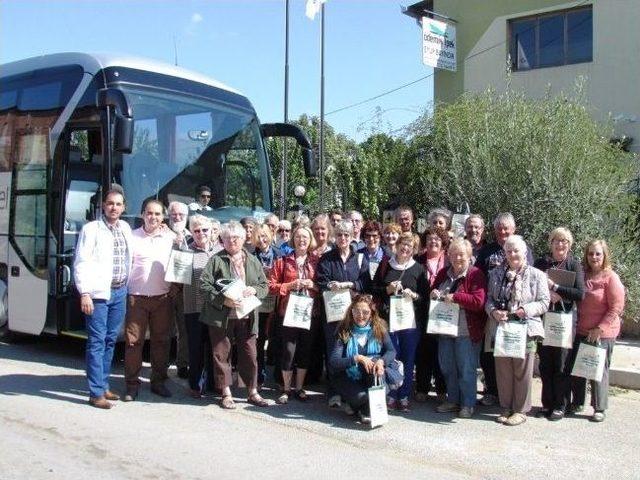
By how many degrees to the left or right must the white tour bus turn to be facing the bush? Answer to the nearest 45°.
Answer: approximately 45° to its left

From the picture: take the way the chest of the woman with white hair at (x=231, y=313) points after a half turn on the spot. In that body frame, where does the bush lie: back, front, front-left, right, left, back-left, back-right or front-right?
front-right

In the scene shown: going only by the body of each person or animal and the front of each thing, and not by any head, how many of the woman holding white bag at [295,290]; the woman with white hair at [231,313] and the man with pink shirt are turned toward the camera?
3

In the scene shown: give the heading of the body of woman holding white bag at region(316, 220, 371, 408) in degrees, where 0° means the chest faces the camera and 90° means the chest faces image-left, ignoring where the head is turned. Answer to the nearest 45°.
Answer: approximately 0°

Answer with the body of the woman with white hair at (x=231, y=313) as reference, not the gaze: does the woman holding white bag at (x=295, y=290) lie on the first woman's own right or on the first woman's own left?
on the first woman's own left

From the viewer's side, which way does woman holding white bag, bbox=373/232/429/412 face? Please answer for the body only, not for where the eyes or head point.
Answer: toward the camera

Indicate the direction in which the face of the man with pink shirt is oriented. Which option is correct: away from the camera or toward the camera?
toward the camera

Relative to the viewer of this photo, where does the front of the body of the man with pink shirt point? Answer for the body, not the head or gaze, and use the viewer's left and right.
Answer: facing the viewer

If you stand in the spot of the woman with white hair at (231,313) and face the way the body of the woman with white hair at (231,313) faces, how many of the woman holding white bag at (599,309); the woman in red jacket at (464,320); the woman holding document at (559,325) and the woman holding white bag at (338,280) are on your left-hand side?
4

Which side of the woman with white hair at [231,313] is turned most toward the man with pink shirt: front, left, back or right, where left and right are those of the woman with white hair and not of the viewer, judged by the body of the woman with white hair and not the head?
right

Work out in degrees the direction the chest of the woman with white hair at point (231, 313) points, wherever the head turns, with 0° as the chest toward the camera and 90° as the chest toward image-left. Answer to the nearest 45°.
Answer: approximately 0°
